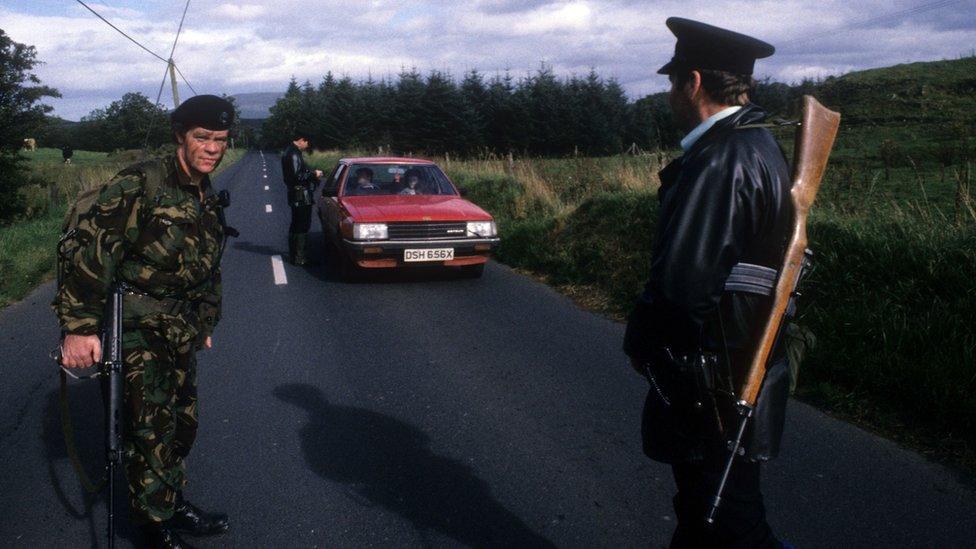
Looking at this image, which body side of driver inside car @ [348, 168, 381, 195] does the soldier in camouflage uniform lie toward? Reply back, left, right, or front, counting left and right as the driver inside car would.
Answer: front

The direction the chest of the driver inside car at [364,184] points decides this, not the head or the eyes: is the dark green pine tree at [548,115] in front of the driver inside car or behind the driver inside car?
behind

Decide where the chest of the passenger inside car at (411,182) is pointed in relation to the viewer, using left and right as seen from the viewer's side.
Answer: facing the viewer

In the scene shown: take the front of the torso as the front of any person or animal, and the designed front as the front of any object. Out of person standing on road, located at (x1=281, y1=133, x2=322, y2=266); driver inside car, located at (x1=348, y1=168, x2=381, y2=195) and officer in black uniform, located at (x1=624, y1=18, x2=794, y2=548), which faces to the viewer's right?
the person standing on road

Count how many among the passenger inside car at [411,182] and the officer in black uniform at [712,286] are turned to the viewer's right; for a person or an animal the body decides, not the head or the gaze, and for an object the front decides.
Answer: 0

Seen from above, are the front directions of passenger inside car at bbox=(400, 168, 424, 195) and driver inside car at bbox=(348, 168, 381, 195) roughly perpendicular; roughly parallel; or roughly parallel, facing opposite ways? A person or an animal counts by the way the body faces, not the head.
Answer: roughly parallel

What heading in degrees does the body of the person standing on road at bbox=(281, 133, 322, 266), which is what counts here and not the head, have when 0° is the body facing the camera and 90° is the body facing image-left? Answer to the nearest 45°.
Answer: approximately 270°

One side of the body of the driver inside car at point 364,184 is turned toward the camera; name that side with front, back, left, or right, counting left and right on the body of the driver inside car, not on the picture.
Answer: front

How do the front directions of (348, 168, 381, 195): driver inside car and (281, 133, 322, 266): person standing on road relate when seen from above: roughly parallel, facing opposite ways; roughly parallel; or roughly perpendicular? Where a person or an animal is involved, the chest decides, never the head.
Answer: roughly perpendicular

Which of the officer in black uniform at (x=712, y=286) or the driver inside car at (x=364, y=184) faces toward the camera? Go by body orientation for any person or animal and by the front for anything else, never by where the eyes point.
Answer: the driver inside car

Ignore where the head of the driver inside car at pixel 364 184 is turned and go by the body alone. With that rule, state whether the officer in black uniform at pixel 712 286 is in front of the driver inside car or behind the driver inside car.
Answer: in front

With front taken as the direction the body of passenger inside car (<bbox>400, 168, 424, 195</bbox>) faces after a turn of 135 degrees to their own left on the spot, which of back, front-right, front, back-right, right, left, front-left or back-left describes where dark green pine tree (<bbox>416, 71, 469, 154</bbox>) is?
front-left

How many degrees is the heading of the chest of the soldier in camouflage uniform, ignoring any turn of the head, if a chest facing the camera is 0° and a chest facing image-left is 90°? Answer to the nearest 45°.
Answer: approximately 315°

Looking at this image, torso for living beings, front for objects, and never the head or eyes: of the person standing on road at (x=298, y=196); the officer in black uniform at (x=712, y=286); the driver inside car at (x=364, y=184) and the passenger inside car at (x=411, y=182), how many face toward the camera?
2

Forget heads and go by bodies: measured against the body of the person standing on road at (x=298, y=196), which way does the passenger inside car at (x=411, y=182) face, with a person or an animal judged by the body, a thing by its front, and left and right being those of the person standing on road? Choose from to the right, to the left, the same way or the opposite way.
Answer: to the right
